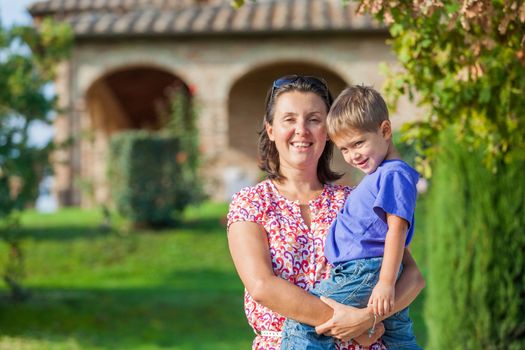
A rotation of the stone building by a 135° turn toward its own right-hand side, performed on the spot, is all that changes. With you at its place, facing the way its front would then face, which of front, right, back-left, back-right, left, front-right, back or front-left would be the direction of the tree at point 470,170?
back-left

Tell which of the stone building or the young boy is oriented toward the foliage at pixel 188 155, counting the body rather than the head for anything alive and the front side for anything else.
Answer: the stone building

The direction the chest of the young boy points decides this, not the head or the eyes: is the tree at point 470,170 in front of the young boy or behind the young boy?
behind

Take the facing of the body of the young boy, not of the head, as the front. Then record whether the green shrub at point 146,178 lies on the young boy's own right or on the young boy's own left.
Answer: on the young boy's own right

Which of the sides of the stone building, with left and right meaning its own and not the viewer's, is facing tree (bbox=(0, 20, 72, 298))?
front

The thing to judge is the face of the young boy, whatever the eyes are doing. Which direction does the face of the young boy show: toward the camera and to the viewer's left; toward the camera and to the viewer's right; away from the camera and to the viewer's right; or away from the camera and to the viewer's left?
toward the camera and to the viewer's left

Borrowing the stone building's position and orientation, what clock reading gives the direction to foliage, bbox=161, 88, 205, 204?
The foliage is roughly at 12 o'clock from the stone building.

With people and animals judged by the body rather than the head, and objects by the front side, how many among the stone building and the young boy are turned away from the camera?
0

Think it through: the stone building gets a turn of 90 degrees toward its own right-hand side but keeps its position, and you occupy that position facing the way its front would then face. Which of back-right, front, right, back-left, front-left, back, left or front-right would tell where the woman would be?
left

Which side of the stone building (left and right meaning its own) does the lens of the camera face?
front

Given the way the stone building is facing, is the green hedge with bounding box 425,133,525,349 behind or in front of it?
in front

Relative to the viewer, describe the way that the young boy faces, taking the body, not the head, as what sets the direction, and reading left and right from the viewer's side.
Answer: facing the viewer and to the left of the viewer

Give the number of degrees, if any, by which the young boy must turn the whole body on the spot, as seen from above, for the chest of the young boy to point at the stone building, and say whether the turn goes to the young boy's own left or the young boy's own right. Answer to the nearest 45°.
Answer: approximately 135° to the young boy's own right

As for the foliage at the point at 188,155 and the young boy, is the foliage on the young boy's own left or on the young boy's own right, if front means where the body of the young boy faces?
on the young boy's own right
